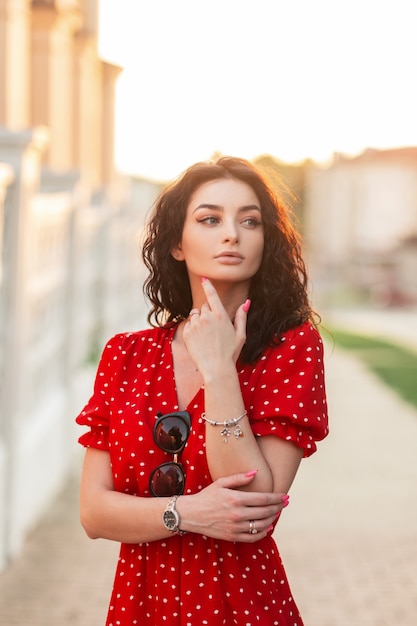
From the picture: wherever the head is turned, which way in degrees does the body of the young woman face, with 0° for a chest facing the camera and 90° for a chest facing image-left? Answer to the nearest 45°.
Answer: approximately 0°
